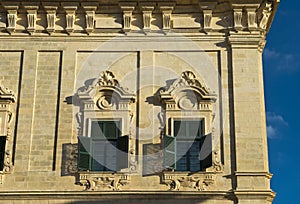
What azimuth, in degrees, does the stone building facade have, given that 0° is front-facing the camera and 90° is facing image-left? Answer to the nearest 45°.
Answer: approximately 0°
